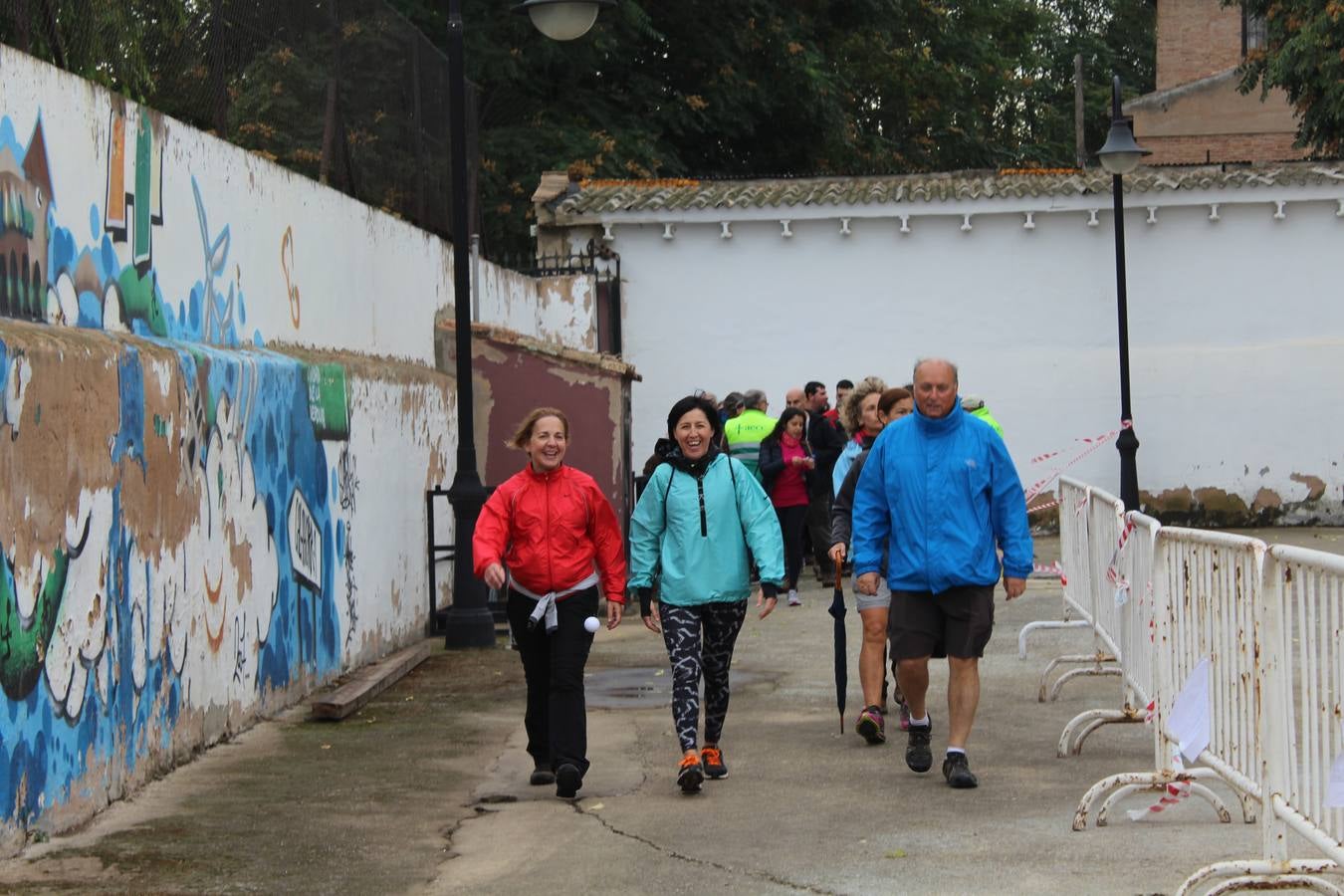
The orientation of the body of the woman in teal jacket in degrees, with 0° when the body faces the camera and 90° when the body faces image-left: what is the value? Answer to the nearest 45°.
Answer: approximately 0°

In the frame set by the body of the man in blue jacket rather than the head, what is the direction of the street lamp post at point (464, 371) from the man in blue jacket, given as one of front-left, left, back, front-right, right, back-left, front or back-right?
back-right

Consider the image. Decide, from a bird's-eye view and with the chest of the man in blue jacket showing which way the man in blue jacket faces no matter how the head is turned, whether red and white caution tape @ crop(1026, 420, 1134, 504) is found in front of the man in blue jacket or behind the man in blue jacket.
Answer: behind

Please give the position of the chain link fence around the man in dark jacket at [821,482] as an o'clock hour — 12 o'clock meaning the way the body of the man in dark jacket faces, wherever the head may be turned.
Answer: The chain link fence is roughly at 4 o'clock from the man in dark jacket.

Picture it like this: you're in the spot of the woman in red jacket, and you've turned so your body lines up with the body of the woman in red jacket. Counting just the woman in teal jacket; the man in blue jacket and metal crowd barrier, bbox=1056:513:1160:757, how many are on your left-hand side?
3

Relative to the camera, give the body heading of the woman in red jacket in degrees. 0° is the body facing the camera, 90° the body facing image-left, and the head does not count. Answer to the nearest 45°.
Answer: approximately 0°
